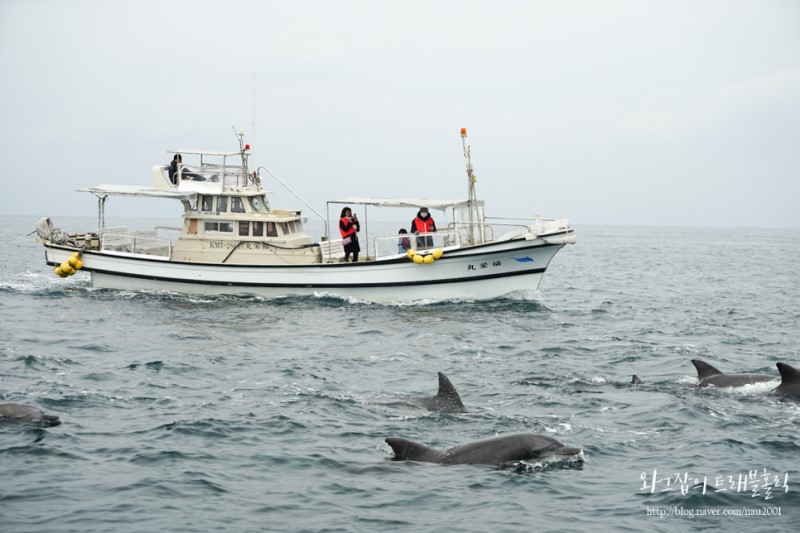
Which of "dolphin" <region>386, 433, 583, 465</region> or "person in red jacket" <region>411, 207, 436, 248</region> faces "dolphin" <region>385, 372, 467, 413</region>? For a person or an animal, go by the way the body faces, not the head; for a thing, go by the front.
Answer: the person in red jacket

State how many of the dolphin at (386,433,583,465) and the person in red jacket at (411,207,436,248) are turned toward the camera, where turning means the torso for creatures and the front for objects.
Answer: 1

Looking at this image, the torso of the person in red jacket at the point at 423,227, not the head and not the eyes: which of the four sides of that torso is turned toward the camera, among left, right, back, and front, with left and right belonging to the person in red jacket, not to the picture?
front

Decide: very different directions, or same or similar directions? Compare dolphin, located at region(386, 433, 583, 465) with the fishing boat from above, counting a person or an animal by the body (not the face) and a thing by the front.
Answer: same or similar directions

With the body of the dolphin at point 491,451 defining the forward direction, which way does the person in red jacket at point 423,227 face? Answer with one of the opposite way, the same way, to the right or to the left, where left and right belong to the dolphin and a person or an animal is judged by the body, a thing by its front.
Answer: to the right

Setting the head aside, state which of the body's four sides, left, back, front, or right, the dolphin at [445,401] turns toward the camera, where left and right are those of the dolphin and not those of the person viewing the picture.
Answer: right

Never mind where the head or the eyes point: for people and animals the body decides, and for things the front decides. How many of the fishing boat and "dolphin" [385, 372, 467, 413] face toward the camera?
0

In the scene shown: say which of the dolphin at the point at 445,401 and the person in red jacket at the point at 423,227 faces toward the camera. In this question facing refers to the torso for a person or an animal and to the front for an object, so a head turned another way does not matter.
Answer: the person in red jacket

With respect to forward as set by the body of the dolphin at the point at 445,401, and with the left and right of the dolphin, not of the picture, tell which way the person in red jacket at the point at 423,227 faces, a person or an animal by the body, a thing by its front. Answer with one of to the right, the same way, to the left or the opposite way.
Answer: to the right

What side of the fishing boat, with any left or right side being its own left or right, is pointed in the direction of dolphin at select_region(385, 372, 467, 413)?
right

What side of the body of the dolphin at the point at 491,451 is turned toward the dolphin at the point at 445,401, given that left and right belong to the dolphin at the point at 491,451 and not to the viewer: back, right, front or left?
left

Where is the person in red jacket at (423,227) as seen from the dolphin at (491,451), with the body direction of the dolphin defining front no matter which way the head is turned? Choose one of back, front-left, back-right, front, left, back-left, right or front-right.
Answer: left

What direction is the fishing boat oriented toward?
to the viewer's right

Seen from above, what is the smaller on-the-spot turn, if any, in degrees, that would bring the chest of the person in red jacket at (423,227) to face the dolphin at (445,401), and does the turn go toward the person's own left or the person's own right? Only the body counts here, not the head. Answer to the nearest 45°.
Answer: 0° — they already face it

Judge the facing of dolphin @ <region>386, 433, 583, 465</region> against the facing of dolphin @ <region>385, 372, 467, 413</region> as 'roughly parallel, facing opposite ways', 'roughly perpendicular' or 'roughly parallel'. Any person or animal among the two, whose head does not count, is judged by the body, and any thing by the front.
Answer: roughly parallel

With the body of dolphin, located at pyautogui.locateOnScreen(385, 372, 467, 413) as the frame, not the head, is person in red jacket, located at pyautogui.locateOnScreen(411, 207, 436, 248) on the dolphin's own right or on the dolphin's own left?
on the dolphin's own left

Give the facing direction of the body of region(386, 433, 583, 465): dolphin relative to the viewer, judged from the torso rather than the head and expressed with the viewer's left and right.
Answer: facing to the right of the viewer

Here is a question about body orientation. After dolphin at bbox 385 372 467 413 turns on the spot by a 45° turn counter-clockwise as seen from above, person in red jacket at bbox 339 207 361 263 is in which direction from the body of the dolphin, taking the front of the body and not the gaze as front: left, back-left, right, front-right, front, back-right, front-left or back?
front-left
